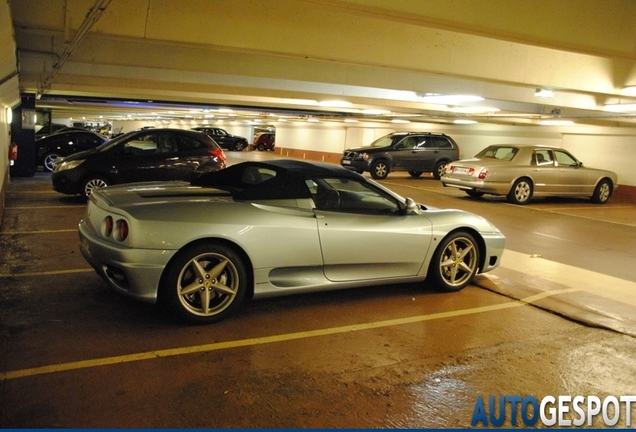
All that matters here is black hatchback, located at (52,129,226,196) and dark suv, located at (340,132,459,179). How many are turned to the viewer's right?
0

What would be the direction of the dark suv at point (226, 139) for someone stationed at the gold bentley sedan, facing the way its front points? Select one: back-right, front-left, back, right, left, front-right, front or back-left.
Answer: left

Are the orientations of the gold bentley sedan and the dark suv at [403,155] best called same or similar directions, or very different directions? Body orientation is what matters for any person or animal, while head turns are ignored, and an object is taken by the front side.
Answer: very different directions

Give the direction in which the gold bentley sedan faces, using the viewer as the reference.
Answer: facing away from the viewer and to the right of the viewer

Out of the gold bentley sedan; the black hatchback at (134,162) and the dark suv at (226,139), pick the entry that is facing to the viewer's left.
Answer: the black hatchback

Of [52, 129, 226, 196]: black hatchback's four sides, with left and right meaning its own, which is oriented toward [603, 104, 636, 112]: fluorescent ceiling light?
back

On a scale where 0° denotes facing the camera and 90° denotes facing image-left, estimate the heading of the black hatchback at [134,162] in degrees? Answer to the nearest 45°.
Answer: approximately 90°

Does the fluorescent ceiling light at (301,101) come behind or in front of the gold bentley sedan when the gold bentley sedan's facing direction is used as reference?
behind

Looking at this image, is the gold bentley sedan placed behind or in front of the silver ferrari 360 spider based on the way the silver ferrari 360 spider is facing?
in front

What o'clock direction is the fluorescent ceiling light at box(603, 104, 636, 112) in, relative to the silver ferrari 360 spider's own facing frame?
The fluorescent ceiling light is roughly at 12 o'clock from the silver ferrari 360 spider.

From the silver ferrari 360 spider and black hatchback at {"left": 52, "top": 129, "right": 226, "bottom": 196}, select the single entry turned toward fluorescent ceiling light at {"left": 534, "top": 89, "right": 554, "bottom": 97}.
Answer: the silver ferrari 360 spider

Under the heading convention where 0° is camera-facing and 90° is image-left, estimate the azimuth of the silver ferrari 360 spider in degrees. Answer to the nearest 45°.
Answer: approximately 225°

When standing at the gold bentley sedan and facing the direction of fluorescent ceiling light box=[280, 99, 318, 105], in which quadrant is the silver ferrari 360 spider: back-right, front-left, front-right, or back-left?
front-left

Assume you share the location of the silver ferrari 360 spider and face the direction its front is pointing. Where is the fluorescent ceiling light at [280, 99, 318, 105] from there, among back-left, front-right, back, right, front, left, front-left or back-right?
front-left
